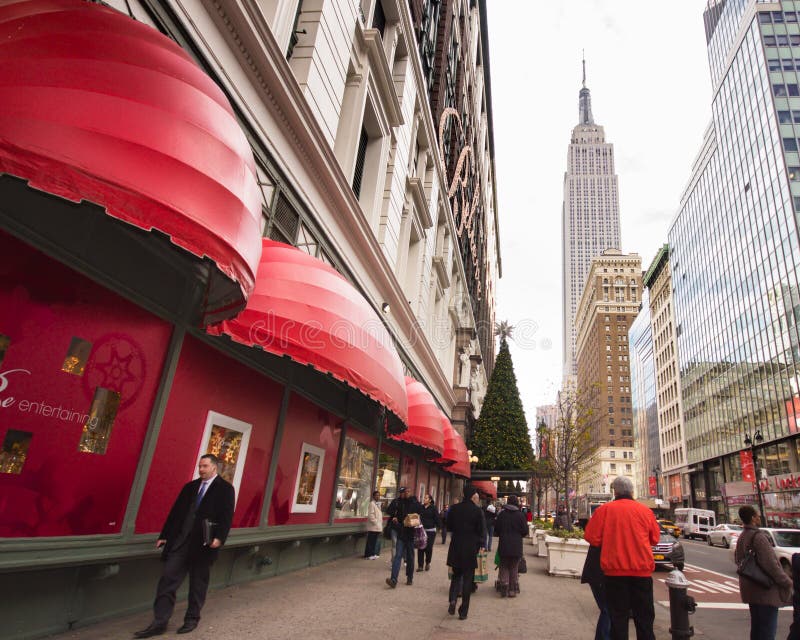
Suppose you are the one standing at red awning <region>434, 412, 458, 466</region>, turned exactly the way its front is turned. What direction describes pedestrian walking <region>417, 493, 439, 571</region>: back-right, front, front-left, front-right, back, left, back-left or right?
right

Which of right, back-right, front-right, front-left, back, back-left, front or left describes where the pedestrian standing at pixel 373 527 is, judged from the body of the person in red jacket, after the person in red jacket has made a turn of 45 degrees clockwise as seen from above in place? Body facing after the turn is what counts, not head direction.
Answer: left

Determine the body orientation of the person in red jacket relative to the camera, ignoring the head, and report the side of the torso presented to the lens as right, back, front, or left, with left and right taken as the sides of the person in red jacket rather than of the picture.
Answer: back

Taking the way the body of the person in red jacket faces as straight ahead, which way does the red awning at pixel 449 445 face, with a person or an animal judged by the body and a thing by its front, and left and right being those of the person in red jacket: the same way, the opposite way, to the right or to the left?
to the right

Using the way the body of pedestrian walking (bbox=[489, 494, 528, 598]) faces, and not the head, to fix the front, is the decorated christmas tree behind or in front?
in front

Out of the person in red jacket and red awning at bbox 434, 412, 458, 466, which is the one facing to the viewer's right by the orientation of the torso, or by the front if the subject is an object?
the red awning

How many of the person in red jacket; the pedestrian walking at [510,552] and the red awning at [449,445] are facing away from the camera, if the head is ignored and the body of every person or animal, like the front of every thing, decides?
2

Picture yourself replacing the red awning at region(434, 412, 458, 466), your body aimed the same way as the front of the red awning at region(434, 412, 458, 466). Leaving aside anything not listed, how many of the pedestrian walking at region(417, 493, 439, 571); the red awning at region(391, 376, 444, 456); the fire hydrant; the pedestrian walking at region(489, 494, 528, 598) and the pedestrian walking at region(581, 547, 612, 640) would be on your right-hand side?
5

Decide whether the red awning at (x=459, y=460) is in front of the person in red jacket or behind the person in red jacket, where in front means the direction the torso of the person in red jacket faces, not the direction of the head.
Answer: in front

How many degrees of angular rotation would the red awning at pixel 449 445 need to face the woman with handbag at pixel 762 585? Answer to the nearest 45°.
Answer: approximately 90° to its right

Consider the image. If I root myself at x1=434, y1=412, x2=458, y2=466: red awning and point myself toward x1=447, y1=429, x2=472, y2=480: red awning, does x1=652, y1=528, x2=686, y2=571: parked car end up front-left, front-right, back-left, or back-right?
back-right

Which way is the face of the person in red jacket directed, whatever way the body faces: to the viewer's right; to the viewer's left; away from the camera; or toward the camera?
away from the camera

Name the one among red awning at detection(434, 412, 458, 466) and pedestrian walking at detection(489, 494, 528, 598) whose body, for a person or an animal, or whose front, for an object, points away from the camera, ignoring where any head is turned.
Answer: the pedestrian walking

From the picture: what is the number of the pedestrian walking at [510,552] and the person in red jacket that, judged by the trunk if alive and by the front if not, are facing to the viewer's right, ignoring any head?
0

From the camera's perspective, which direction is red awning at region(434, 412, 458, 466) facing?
to the viewer's right

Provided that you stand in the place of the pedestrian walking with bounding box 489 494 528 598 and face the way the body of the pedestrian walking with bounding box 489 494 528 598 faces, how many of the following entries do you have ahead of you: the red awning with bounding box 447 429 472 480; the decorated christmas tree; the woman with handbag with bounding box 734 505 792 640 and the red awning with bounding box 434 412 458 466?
3

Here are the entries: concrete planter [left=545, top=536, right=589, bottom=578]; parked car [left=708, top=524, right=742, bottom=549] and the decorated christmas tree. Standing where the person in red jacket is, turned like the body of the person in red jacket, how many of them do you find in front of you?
3

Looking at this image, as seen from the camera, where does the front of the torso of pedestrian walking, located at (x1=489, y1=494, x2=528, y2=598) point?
away from the camera
